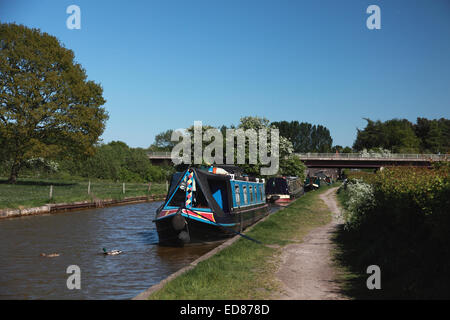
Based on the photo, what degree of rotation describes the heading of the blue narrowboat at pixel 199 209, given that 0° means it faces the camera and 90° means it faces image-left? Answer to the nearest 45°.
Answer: approximately 45°

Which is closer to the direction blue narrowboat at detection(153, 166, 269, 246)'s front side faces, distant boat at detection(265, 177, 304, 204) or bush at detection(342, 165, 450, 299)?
the bush

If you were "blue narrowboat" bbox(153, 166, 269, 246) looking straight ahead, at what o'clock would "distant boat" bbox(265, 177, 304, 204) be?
The distant boat is roughly at 5 o'clock from the blue narrowboat.

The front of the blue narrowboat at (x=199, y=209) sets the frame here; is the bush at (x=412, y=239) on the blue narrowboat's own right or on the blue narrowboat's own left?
on the blue narrowboat's own left

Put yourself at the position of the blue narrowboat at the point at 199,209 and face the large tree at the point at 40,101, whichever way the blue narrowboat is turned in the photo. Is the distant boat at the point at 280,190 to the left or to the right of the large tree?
right

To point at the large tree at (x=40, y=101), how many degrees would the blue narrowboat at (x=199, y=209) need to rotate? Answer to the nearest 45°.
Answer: approximately 90° to its right
